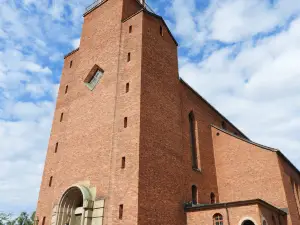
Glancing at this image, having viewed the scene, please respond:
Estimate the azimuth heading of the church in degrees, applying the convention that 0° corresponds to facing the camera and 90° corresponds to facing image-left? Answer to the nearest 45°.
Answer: approximately 45°
